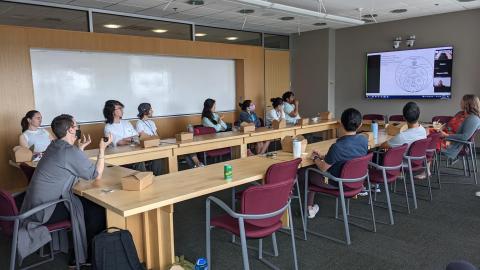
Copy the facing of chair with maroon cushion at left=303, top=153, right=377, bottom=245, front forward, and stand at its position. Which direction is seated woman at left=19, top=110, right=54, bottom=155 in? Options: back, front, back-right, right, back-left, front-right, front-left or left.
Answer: front-left

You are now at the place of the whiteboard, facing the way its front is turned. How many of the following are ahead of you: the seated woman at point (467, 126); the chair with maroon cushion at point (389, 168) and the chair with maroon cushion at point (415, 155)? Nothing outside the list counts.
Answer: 3

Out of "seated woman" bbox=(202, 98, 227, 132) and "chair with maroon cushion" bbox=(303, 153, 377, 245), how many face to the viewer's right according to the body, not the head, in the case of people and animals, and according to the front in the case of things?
1

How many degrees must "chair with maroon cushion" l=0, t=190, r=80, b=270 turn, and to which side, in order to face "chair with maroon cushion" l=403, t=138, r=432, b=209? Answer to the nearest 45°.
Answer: approximately 45° to its right

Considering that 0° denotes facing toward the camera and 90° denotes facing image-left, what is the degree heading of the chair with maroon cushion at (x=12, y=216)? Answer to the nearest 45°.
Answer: approximately 225°

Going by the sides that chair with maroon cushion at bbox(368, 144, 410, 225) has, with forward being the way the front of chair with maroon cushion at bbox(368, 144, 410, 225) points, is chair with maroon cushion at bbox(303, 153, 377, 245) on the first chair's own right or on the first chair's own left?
on the first chair's own left

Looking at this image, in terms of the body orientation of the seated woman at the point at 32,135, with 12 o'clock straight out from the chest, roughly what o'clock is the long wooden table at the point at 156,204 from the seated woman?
The long wooden table is roughly at 11 o'clock from the seated woman.

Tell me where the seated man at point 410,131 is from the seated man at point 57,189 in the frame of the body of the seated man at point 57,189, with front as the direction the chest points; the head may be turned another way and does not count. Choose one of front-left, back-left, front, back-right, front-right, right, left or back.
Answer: front-right

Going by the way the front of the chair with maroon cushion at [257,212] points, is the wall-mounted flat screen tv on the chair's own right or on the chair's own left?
on the chair's own right

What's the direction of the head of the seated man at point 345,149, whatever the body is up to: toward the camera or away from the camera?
away from the camera
